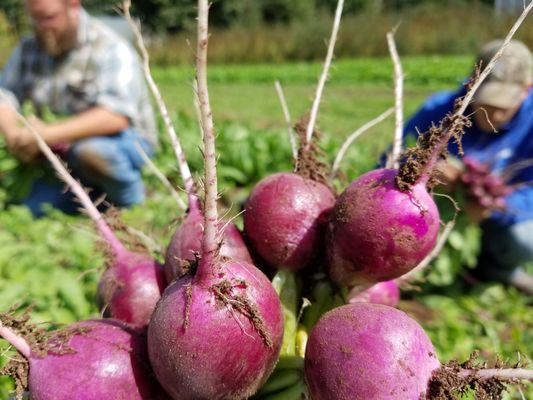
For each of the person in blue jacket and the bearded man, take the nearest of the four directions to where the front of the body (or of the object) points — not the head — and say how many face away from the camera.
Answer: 0

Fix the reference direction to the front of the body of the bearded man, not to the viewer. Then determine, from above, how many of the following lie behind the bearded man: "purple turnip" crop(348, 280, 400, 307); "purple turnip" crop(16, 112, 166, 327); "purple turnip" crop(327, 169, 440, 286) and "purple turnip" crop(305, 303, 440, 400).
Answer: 0

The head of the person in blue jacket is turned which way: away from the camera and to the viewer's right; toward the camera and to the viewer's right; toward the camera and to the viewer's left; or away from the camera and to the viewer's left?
toward the camera and to the viewer's left

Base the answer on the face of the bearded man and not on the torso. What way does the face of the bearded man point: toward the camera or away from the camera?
toward the camera

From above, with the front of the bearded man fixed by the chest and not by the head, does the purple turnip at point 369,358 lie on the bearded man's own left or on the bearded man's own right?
on the bearded man's own left

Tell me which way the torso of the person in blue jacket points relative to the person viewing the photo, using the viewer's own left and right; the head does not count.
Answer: facing the viewer and to the left of the viewer

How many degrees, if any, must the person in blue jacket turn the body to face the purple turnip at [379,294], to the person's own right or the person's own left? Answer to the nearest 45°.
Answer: approximately 45° to the person's own left

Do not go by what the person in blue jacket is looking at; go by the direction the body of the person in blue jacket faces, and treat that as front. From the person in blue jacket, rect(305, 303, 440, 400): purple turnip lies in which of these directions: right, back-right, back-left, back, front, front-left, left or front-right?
front-left

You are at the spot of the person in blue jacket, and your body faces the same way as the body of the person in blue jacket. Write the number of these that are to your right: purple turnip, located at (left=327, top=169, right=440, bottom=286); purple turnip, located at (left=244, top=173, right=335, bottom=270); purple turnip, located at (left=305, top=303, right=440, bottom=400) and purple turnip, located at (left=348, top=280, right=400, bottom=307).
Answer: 0

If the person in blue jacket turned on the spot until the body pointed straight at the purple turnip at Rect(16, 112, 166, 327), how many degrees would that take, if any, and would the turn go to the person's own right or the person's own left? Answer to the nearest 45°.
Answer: approximately 45° to the person's own left

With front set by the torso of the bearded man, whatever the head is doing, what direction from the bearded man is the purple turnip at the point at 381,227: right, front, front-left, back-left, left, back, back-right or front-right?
front-left

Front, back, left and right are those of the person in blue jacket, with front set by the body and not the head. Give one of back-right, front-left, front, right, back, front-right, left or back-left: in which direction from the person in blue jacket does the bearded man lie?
front-right

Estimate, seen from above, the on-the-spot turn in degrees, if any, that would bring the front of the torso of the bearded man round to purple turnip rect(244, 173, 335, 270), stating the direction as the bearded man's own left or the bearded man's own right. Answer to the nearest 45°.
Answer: approximately 45° to the bearded man's own left

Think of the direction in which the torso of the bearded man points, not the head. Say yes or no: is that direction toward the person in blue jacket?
no
